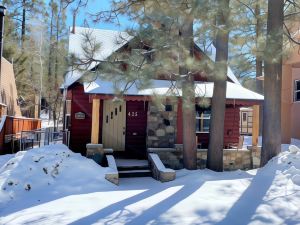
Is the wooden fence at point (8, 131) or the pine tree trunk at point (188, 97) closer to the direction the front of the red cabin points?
the pine tree trunk

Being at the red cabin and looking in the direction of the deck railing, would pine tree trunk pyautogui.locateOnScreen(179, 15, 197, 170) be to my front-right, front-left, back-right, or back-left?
back-left

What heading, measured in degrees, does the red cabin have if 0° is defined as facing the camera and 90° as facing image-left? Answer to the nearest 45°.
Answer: approximately 0°

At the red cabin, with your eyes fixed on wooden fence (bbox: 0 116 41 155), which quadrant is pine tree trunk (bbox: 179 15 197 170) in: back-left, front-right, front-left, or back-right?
back-left

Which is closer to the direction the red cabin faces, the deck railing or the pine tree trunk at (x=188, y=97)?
the pine tree trunk

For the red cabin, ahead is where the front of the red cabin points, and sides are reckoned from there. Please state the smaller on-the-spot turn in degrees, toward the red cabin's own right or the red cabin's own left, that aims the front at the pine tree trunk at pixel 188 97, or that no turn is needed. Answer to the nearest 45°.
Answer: approximately 45° to the red cabin's own left

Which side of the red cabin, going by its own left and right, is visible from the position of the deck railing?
right

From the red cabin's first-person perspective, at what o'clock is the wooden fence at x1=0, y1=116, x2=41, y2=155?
The wooden fence is roughly at 3 o'clock from the red cabin.
